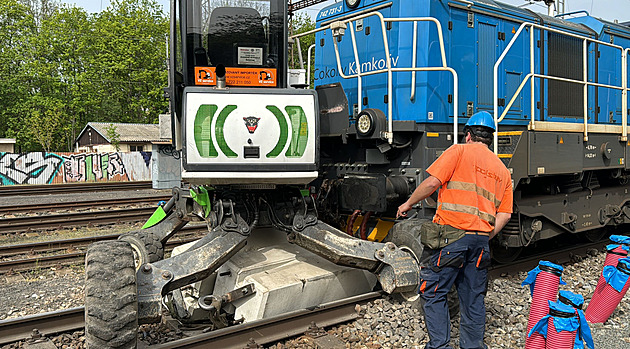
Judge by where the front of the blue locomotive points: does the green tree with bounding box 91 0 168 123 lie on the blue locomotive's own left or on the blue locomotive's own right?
on the blue locomotive's own right

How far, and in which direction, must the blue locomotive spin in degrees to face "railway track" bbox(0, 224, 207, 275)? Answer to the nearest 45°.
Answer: approximately 45° to its right

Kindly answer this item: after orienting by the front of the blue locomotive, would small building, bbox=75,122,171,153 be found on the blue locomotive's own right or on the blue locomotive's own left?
on the blue locomotive's own right

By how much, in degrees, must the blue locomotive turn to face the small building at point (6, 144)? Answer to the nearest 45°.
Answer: approximately 90° to its right

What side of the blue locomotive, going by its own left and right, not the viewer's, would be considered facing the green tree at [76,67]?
right

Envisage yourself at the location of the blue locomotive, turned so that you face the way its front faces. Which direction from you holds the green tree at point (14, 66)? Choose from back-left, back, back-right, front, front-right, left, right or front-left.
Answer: right

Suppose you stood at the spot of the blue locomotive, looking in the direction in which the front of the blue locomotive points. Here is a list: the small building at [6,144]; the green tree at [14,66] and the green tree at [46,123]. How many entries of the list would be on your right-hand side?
3

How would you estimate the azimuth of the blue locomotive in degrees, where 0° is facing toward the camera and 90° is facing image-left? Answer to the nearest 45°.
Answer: approximately 45°

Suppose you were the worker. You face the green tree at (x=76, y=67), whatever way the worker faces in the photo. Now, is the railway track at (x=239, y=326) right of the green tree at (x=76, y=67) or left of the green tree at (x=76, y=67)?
left

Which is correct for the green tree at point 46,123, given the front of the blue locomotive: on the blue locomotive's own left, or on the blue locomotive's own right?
on the blue locomotive's own right

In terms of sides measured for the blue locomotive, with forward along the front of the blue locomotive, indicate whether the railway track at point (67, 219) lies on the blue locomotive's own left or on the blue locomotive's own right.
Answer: on the blue locomotive's own right

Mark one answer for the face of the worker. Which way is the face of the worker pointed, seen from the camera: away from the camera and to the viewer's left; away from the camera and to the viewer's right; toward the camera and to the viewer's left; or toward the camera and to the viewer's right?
away from the camera and to the viewer's left
